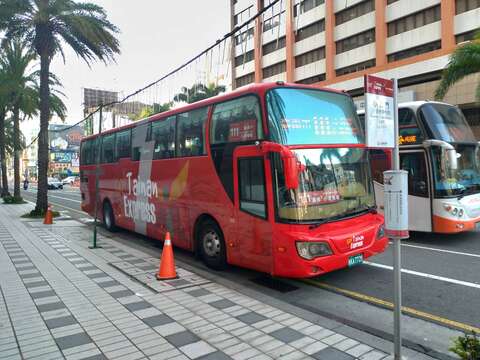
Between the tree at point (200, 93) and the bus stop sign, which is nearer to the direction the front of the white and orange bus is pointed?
the bus stop sign

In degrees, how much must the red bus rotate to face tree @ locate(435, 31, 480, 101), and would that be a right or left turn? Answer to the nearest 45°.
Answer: approximately 90° to its left

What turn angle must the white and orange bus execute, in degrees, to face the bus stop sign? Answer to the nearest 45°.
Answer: approximately 45° to its right

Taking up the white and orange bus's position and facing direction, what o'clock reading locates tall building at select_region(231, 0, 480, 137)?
The tall building is roughly at 7 o'clock from the white and orange bus.

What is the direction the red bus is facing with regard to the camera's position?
facing the viewer and to the right of the viewer

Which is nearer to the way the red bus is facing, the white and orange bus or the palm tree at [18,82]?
the white and orange bus

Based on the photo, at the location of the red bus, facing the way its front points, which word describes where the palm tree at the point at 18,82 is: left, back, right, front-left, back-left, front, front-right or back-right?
back

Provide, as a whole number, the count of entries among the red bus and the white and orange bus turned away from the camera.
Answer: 0

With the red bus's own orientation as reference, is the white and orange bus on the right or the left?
on its left

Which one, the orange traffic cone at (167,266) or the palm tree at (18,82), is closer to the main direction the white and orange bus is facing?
the orange traffic cone

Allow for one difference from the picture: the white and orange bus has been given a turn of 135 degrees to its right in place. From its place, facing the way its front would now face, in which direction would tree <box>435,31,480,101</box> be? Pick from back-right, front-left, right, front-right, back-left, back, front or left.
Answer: right

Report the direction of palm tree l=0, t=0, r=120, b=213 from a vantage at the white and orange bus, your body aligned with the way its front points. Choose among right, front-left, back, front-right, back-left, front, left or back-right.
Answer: back-right

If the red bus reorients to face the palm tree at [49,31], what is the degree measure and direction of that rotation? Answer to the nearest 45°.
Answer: approximately 180°

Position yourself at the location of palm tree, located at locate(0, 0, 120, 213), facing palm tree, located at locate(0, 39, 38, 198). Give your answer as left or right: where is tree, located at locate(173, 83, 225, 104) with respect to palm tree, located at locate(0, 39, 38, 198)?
right

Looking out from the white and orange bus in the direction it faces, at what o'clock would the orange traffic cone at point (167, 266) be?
The orange traffic cone is roughly at 3 o'clock from the white and orange bus.
